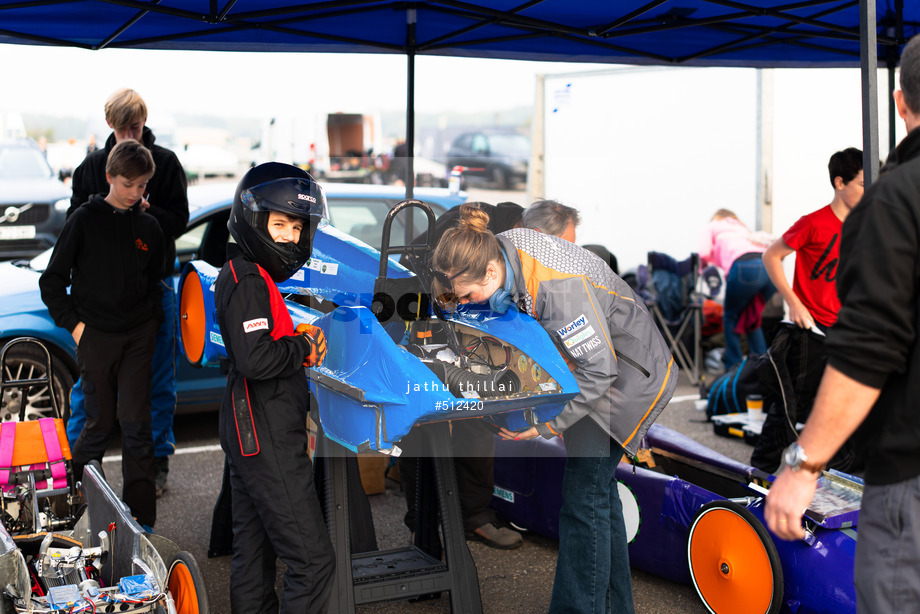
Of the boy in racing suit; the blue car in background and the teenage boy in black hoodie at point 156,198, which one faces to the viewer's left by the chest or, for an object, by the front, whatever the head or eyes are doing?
the blue car in background

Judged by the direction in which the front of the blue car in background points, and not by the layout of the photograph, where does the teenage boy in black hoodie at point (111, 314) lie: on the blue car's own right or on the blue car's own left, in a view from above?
on the blue car's own left

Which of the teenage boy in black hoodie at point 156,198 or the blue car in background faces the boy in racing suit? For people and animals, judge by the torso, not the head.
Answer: the teenage boy in black hoodie

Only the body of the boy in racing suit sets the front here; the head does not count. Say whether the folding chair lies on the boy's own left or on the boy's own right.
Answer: on the boy's own left

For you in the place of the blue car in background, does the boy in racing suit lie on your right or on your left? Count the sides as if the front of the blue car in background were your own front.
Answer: on your left

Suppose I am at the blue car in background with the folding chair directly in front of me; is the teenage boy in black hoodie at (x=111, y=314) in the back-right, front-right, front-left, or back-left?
back-right

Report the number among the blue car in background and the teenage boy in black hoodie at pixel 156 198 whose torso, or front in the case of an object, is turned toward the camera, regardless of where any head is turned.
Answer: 1

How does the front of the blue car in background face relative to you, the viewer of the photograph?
facing to the left of the viewer
